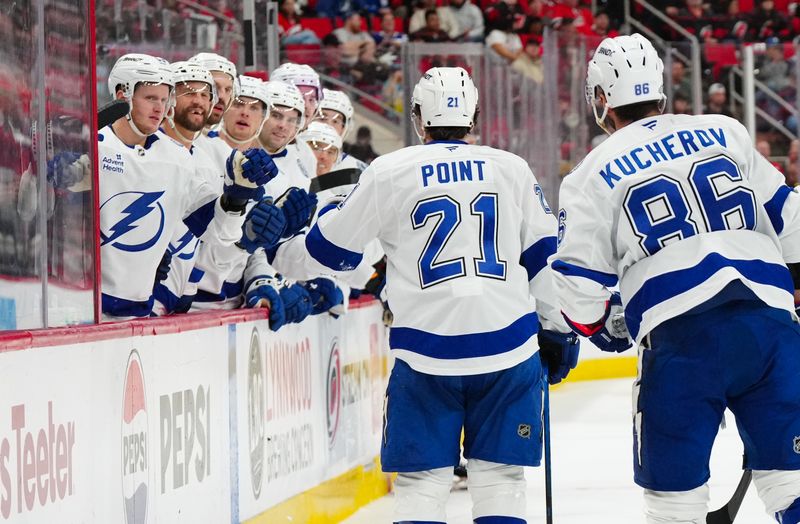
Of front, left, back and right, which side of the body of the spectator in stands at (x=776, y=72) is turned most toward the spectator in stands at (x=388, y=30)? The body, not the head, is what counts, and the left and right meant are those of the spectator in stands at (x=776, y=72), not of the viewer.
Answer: right

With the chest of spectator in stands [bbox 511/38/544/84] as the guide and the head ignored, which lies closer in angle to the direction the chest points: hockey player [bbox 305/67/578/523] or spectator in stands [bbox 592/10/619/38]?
the hockey player

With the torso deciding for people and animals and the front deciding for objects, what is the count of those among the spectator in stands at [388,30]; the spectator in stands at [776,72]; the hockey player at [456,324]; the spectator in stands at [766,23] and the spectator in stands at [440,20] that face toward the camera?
4

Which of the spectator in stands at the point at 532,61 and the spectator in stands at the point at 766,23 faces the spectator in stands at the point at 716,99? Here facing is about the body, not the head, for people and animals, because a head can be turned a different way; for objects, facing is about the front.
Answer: the spectator in stands at the point at 766,23

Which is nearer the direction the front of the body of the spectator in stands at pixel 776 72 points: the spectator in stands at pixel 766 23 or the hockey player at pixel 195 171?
the hockey player

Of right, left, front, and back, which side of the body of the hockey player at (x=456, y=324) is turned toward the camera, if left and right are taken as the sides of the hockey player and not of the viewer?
back

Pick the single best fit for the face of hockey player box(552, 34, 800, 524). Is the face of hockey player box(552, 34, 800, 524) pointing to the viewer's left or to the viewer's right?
to the viewer's left

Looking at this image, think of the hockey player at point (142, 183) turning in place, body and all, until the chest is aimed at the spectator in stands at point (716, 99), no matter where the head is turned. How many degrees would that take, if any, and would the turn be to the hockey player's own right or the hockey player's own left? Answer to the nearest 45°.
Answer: approximately 90° to the hockey player's own left

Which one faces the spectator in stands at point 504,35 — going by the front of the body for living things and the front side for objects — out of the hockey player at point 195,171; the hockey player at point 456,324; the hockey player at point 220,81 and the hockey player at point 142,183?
the hockey player at point 456,324

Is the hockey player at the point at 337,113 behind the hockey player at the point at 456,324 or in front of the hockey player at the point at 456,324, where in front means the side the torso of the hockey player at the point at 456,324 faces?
in front
